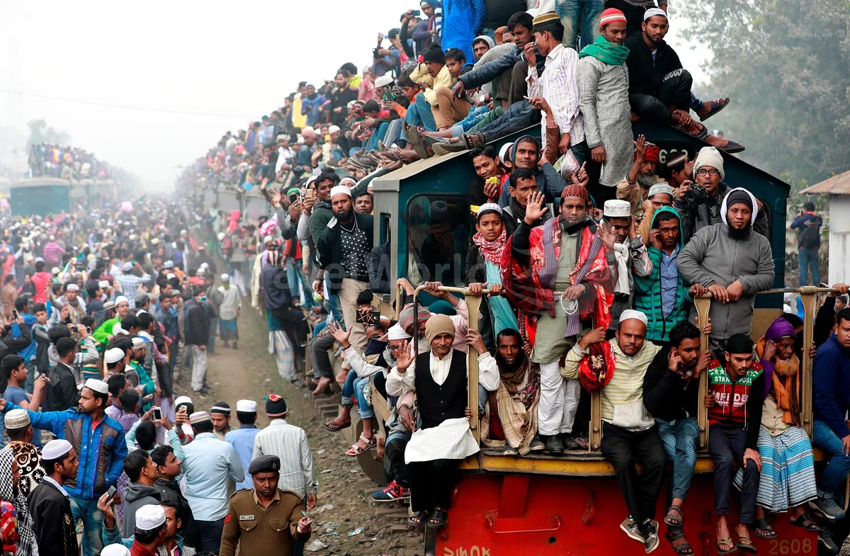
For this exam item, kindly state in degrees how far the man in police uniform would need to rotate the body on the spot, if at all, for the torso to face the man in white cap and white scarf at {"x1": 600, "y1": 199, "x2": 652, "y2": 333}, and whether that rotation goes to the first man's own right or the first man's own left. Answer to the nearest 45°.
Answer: approximately 90° to the first man's own left

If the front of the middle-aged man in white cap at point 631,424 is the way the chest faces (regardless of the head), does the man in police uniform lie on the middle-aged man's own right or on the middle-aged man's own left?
on the middle-aged man's own right

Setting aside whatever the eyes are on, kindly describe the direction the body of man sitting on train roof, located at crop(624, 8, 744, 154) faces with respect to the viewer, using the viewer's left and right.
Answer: facing the viewer and to the right of the viewer

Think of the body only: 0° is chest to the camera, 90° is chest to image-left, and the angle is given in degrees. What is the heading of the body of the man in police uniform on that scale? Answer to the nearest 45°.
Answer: approximately 0°

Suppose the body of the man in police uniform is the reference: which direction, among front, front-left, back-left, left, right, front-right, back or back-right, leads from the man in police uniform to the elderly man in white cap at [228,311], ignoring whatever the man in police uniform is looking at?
back

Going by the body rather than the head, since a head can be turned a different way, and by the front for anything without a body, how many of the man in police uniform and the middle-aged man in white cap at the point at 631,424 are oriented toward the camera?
2

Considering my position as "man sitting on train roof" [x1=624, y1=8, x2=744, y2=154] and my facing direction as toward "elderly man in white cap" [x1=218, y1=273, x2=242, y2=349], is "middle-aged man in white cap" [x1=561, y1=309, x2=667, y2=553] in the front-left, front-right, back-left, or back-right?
back-left

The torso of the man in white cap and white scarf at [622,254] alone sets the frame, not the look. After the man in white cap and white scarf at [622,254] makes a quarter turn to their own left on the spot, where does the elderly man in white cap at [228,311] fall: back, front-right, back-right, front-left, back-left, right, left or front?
back-left
